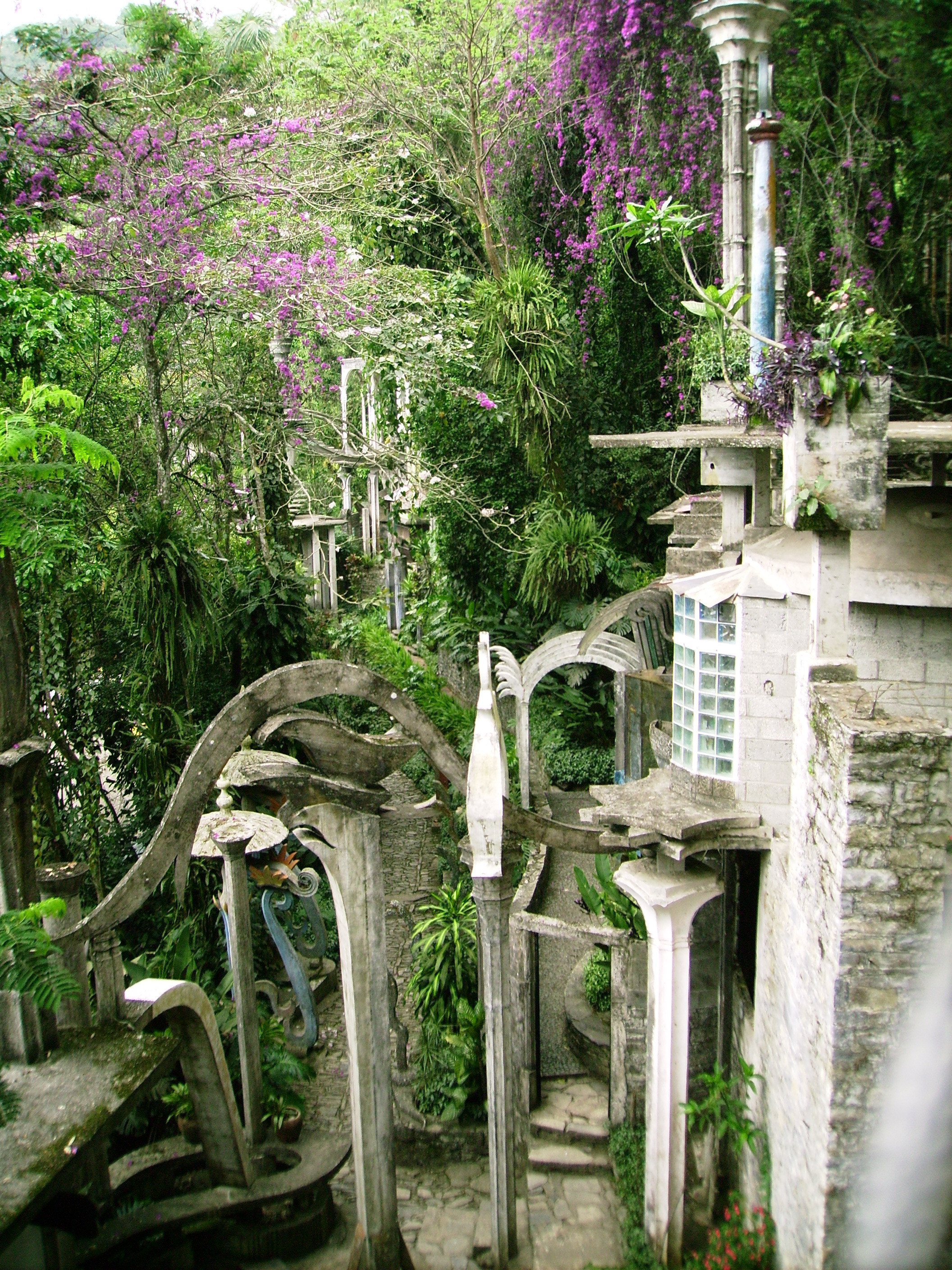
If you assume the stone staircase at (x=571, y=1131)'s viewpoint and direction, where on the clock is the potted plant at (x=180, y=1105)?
The potted plant is roughly at 3 o'clock from the stone staircase.

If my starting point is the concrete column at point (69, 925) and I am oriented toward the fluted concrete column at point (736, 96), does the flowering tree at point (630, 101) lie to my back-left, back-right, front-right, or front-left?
front-left

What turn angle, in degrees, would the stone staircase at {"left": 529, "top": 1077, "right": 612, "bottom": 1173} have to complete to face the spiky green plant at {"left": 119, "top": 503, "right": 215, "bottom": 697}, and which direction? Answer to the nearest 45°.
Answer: approximately 135° to its right

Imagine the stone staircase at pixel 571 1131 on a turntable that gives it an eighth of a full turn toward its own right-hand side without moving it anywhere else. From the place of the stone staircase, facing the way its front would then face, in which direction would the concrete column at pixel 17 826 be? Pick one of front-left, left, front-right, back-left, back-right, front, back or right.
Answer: front

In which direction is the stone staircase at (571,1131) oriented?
toward the camera

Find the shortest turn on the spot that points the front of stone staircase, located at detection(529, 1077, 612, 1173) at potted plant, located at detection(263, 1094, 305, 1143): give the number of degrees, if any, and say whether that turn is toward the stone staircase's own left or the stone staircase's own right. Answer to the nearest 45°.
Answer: approximately 90° to the stone staircase's own right

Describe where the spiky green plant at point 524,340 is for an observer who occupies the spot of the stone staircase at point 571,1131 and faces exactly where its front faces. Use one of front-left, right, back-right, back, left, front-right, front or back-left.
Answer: back

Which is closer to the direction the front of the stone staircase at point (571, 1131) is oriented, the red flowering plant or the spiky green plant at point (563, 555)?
the red flowering plant

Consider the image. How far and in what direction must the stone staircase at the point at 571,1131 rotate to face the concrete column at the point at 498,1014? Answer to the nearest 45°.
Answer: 0° — it already faces it

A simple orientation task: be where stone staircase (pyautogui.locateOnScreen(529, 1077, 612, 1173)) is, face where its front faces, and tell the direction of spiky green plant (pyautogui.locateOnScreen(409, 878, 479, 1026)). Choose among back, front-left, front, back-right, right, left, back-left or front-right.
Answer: back-right
